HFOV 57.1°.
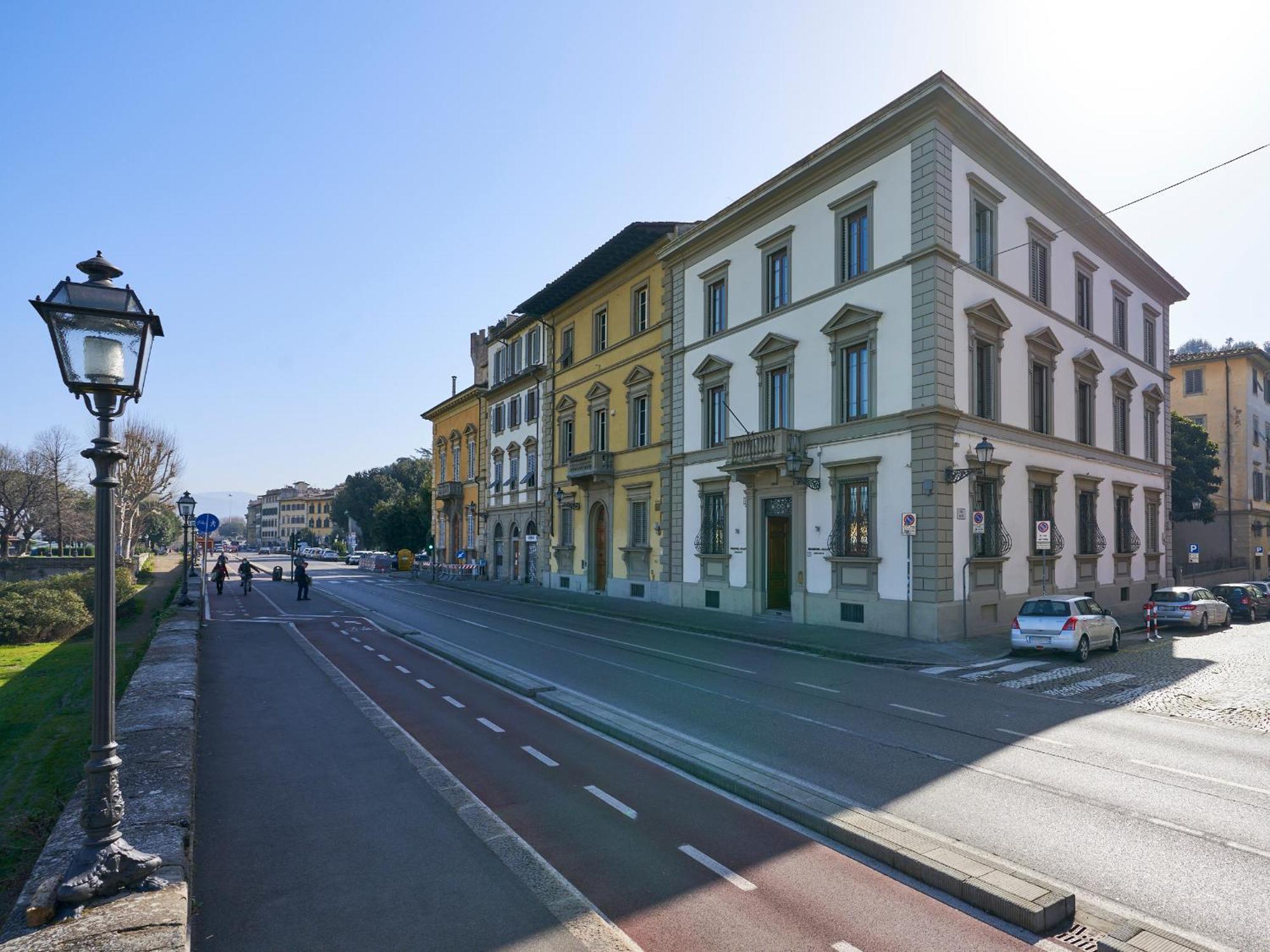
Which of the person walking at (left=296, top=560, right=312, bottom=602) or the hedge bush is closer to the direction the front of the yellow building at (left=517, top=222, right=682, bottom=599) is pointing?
the person walking

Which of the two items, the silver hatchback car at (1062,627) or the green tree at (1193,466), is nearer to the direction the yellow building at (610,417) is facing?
the silver hatchback car

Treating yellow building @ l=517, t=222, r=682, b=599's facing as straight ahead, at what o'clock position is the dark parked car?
The dark parked car is roughly at 8 o'clock from the yellow building.

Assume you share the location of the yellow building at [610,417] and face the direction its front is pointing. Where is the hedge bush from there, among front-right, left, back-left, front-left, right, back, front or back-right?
front

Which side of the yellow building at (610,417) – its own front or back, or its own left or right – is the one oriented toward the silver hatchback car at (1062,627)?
left

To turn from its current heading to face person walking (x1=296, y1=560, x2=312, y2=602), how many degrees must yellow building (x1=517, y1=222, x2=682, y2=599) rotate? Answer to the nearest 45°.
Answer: approximately 45° to its right

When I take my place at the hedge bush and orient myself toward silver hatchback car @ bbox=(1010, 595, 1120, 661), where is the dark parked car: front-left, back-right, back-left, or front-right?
front-left

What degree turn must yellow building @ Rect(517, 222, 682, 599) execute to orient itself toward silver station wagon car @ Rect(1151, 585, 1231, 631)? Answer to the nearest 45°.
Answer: approximately 90° to its left

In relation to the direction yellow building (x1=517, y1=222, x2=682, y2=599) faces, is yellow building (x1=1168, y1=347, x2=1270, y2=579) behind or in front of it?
behind

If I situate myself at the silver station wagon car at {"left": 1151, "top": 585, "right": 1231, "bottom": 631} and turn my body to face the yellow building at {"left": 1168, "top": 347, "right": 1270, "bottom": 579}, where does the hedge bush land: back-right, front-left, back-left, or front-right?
back-left

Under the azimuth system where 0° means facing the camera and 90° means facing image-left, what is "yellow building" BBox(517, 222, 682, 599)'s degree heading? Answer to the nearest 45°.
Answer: approximately 45°

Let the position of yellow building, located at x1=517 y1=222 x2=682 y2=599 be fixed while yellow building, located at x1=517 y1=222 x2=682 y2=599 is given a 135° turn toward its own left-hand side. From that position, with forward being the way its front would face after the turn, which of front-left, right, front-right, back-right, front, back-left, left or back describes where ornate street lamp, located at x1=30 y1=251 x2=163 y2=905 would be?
right
